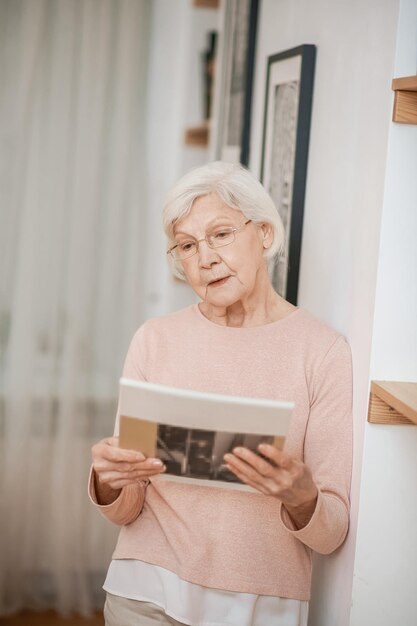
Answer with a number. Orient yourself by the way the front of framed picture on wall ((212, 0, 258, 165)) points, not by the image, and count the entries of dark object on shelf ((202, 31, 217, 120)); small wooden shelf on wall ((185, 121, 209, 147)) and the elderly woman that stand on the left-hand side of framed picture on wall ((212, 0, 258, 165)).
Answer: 1

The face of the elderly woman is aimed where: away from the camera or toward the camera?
toward the camera

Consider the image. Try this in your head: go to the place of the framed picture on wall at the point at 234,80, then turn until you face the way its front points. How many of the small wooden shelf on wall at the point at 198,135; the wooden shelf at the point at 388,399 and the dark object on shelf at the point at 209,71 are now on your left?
1

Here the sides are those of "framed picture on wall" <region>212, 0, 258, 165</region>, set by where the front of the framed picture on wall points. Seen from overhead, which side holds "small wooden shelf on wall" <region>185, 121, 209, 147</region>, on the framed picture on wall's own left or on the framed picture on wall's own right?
on the framed picture on wall's own right

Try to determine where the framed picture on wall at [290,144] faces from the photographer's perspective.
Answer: facing to the left of the viewer

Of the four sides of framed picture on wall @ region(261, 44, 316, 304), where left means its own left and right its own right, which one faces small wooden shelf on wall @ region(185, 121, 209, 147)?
right

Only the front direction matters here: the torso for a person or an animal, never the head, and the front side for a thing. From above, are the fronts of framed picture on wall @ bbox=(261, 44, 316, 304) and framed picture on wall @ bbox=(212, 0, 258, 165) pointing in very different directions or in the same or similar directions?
same or similar directions

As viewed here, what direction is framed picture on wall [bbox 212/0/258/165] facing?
to the viewer's left

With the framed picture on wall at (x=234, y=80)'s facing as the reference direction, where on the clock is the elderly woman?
The elderly woman is roughly at 9 o'clock from the framed picture on wall.

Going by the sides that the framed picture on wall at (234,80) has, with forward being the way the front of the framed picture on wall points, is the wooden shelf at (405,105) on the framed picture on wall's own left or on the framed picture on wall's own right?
on the framed picture on wall's own left

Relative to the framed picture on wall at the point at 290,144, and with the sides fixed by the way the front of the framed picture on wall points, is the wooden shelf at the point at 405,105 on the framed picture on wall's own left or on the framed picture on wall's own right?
on the framed picture on wall's own left

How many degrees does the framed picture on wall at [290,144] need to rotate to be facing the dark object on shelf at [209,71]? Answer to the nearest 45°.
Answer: approximately 90° to its right
